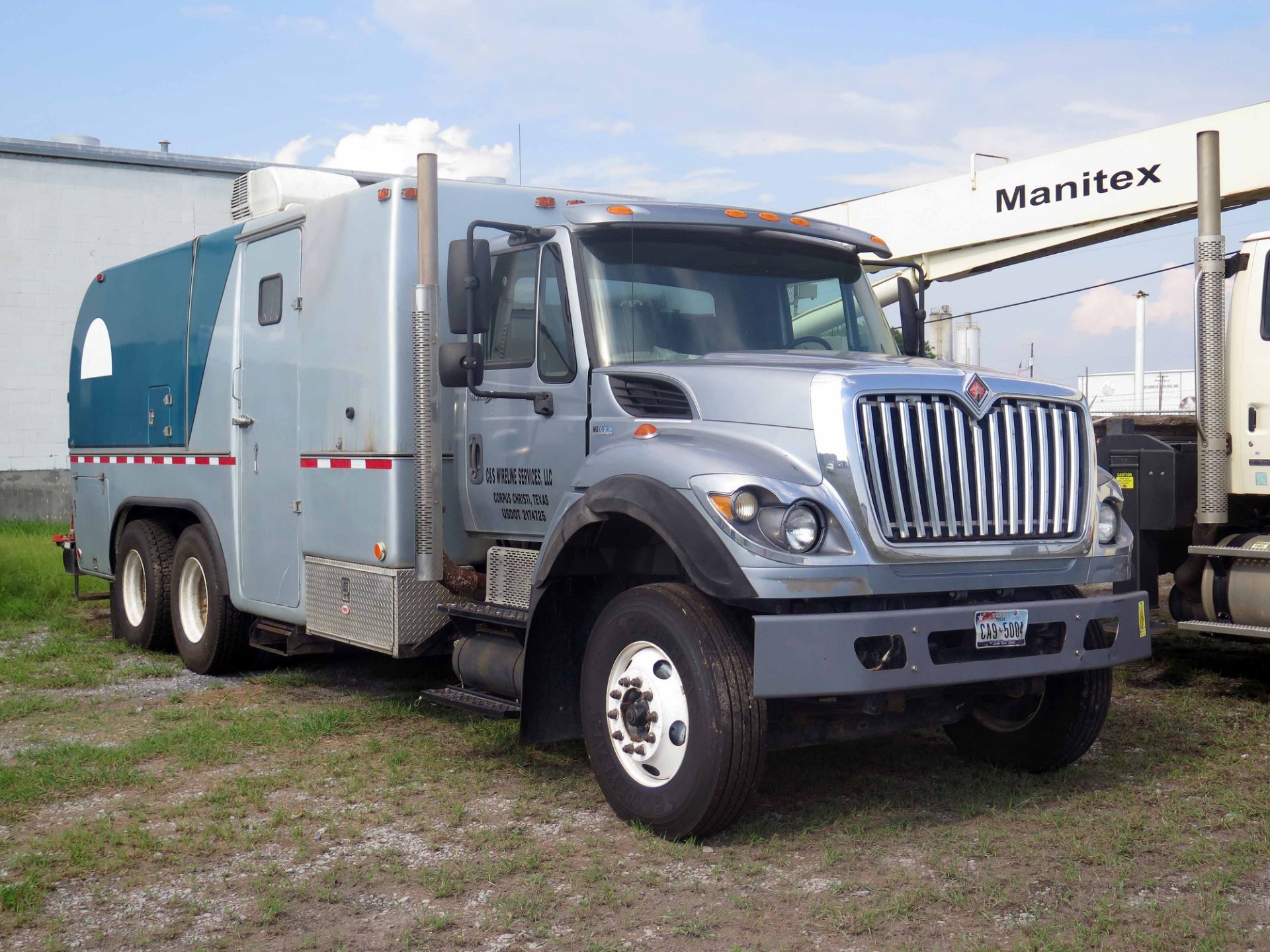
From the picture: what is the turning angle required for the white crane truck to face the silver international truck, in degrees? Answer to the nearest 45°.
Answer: approximately 90° to its right

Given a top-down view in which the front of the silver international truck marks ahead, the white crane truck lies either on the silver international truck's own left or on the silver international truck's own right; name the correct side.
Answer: on the silver international truck's own left

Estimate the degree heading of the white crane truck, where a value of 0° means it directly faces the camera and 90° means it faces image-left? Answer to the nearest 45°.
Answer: approximately 315°

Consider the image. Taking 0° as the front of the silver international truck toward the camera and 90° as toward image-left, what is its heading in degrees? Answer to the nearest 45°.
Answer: approximately 315°
